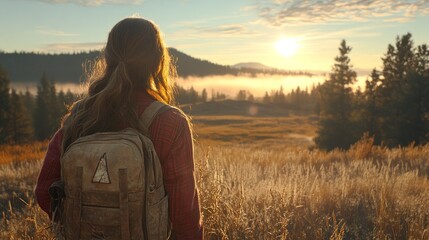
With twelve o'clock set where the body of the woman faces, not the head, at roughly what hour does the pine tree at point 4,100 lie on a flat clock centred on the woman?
The pine tree is roughly at 10 o'clock from the woman.

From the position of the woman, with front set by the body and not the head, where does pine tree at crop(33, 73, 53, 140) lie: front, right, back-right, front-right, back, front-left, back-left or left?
front-left

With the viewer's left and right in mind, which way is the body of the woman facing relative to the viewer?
facing away from the viewer and to the right of the viewer

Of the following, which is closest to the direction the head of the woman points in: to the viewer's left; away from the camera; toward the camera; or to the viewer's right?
away from the camera

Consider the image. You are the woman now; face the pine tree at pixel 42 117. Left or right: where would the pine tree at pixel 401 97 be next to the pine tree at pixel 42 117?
right

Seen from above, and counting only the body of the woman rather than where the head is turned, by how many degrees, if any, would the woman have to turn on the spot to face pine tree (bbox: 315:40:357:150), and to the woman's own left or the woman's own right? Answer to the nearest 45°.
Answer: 0° — they already face it

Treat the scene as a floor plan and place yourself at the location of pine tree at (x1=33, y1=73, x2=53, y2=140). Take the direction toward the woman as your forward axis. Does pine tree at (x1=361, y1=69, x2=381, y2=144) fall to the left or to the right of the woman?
left

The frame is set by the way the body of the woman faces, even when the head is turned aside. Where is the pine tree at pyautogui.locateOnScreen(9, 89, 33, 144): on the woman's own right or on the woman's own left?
on the woman's own left

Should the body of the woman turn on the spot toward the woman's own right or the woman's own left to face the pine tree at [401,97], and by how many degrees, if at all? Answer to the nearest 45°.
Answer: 0° — they already face it

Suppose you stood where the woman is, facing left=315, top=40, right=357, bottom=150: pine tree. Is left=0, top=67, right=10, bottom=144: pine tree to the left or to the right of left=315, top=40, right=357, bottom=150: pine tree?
left
